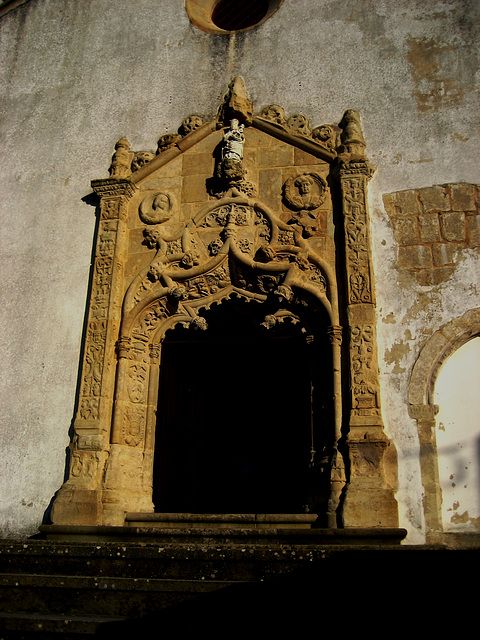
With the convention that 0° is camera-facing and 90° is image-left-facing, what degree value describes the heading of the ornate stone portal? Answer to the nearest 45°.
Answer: approximately 0°
